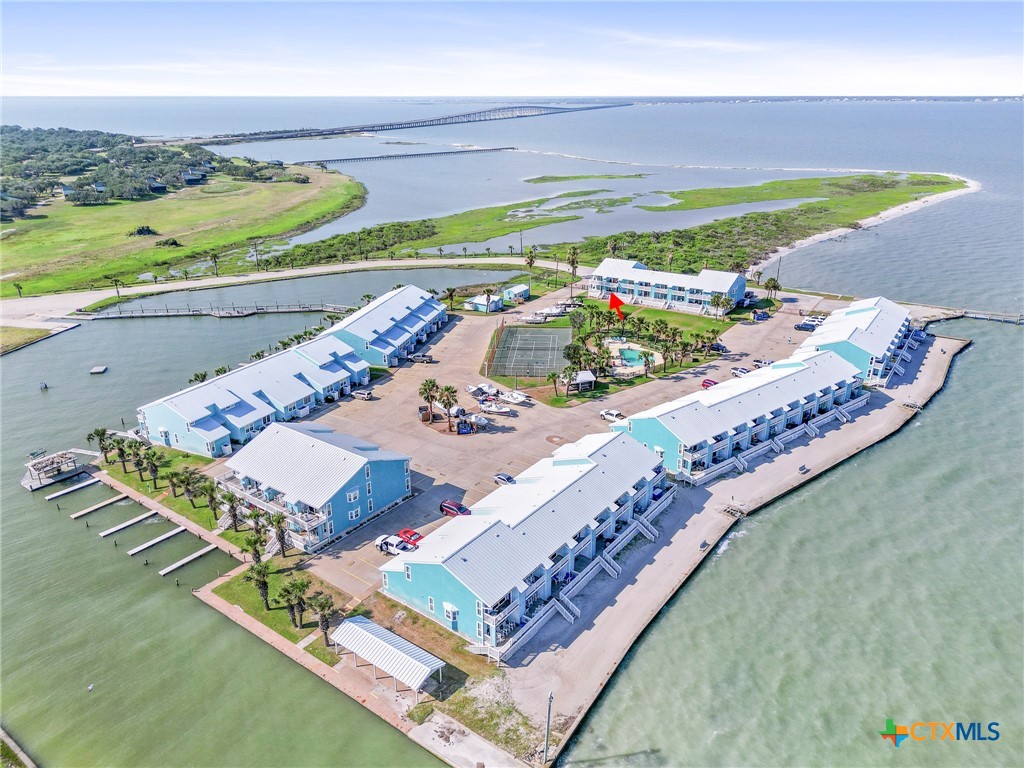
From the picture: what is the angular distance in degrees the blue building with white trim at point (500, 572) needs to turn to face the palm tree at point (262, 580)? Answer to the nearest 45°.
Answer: approximately 135° to its right

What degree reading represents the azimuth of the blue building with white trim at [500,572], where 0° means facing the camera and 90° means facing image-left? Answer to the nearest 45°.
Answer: approximately 315°

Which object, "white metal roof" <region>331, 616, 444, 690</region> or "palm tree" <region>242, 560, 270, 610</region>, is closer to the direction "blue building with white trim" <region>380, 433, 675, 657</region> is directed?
the white metal roof

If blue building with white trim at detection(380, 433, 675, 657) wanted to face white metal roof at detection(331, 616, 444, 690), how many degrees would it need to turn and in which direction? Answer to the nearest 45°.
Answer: approximately 90° to its right

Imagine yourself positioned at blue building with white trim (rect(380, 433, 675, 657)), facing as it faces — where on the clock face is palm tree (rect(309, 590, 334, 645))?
The palm tree is roughly at 4 o'clock from the blue building with white trim.
